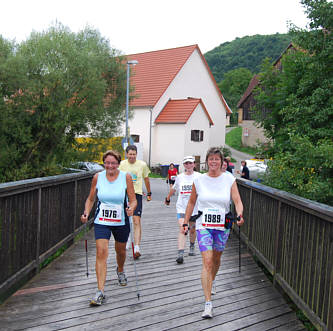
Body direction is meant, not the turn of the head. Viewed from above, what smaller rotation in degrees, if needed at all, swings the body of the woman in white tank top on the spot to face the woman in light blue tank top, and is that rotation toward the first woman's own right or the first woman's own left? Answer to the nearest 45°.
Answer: approximately 90° to the first woman's own right

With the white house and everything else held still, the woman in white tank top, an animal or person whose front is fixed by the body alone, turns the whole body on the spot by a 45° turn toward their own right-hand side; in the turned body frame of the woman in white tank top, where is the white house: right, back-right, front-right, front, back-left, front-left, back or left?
back-right

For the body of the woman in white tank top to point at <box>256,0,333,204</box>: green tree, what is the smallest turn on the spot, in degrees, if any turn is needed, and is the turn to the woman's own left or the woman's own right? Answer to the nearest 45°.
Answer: approximately 180°

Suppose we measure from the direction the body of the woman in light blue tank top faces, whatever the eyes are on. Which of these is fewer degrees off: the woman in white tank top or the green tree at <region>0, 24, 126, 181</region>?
the woman in white tank top

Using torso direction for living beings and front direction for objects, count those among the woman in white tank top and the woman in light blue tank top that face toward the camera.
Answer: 2

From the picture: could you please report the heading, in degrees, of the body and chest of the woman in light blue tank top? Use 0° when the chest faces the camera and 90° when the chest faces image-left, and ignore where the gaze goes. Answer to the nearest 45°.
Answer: approximately 0°

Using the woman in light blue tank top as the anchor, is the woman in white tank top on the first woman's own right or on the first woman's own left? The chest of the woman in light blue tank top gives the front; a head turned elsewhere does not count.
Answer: on the first woman's own left

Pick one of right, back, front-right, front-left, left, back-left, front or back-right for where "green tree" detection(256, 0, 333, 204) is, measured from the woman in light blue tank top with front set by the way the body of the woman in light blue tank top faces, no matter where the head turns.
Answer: back-left

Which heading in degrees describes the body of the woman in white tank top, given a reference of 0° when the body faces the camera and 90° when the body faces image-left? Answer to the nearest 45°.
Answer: approximately 0°

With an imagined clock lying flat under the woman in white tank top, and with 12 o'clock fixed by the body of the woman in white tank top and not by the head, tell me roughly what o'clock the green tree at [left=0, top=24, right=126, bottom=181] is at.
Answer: The green tree is roughly at 5 o'clock from the woman in white tank top.

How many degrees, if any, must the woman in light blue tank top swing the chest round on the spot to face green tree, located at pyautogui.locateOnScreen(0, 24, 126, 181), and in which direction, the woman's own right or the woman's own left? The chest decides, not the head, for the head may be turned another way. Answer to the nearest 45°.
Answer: approximately 180°

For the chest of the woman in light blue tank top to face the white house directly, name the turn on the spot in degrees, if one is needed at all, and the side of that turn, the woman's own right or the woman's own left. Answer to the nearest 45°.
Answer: approximately 180°
